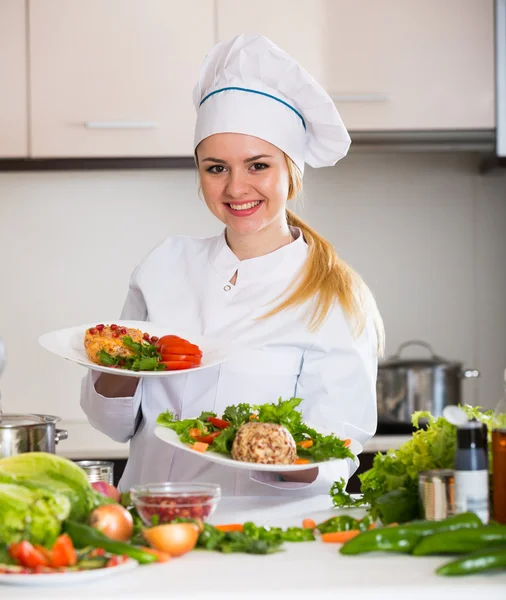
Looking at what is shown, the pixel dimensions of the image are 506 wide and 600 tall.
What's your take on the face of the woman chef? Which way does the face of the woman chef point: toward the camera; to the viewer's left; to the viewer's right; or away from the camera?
toward the camera

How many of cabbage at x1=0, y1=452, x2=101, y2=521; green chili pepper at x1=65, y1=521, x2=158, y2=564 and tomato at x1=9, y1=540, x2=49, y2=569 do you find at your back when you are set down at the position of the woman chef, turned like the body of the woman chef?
0

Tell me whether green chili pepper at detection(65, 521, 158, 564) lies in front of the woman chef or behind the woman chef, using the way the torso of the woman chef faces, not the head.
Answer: in front

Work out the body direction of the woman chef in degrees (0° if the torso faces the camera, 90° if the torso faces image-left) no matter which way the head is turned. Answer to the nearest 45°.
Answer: approximately 45°

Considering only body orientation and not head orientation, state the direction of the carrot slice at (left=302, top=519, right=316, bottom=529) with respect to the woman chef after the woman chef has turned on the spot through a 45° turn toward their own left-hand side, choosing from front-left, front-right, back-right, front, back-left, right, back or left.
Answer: front

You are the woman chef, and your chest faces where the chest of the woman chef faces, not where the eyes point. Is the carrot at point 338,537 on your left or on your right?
on your left

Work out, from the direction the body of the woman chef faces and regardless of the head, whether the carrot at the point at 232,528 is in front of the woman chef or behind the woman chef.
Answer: in front

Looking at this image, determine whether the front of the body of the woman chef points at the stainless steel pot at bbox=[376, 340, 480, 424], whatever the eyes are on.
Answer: no

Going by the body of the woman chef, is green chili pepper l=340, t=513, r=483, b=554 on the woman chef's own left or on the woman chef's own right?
on the woman chef's own left
